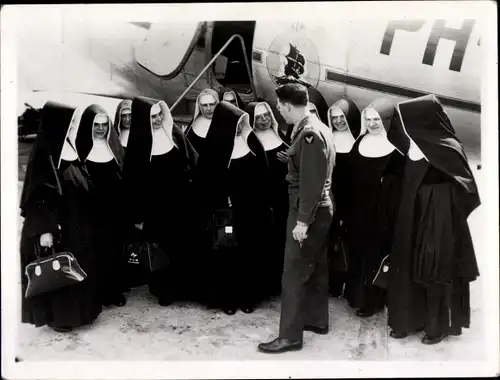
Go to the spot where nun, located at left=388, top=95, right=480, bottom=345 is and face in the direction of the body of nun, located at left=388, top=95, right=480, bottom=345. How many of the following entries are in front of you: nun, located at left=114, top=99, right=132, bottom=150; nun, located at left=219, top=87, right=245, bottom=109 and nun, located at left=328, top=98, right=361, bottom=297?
3

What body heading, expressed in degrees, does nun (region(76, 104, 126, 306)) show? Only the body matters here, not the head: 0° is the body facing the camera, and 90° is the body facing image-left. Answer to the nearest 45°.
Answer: approximately 0°

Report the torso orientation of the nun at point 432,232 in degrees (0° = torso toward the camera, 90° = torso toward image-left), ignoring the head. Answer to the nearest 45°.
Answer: approximately 90°

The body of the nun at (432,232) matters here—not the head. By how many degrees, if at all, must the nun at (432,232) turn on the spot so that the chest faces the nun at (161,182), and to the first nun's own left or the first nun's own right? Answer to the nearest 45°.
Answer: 0° — they already face them

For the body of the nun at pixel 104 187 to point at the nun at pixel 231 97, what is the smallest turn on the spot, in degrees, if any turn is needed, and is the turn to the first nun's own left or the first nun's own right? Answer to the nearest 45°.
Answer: approximately 90° to the first nun's own left

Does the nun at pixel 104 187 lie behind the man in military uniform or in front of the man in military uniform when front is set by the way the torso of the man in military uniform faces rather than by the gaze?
in front
